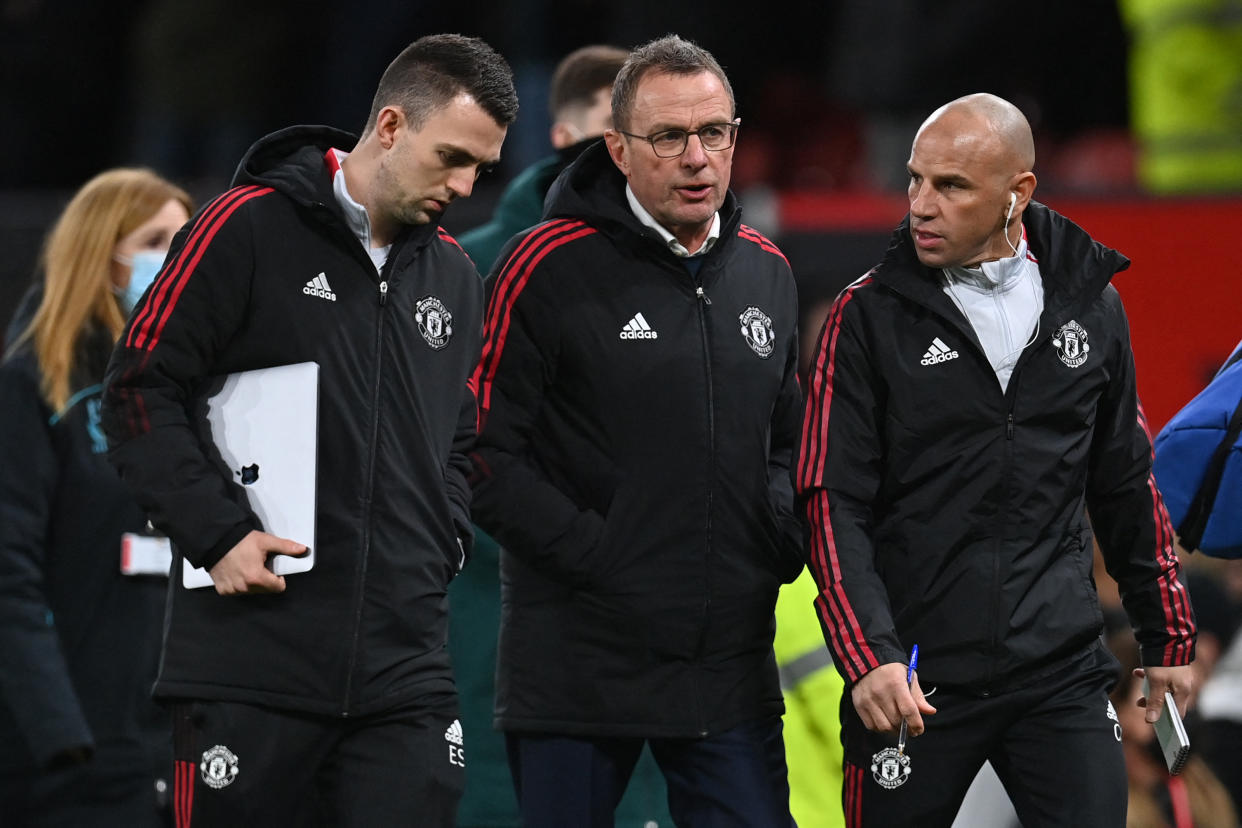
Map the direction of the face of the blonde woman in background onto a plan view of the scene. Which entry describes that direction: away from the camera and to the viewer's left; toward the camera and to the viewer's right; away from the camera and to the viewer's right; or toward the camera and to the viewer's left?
toward the camera and to the viewer's right

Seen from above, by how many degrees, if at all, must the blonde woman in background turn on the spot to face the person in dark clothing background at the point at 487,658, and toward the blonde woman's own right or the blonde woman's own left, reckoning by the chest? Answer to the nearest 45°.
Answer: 0° — they already face them

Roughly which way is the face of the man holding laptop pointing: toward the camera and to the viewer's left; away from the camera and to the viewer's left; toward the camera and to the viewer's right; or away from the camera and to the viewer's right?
toward the camera and to the viewer's right

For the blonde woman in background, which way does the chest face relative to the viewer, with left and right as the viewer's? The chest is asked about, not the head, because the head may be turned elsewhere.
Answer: facing to the right of the viewer

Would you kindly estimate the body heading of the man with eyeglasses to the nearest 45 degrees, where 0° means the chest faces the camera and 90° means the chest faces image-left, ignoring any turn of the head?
approximately 315°

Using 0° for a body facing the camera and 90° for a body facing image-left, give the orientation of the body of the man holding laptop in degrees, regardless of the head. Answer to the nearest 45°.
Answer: approximately 315°
